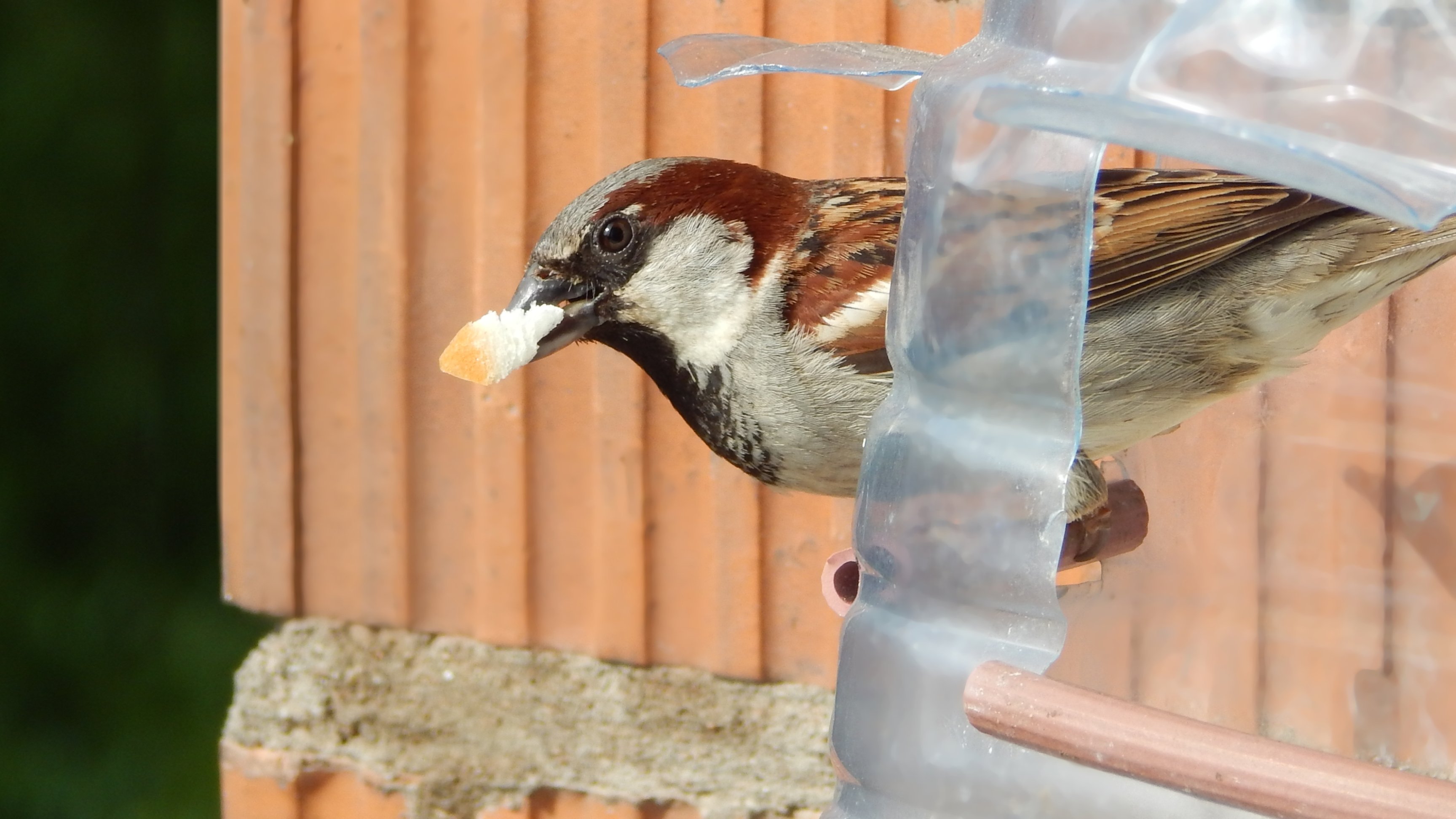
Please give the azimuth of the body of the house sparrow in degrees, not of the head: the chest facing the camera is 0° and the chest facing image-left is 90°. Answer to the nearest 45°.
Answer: approximately 90°

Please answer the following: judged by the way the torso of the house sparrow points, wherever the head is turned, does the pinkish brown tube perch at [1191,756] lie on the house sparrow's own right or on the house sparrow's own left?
on the house sparrow's own left
